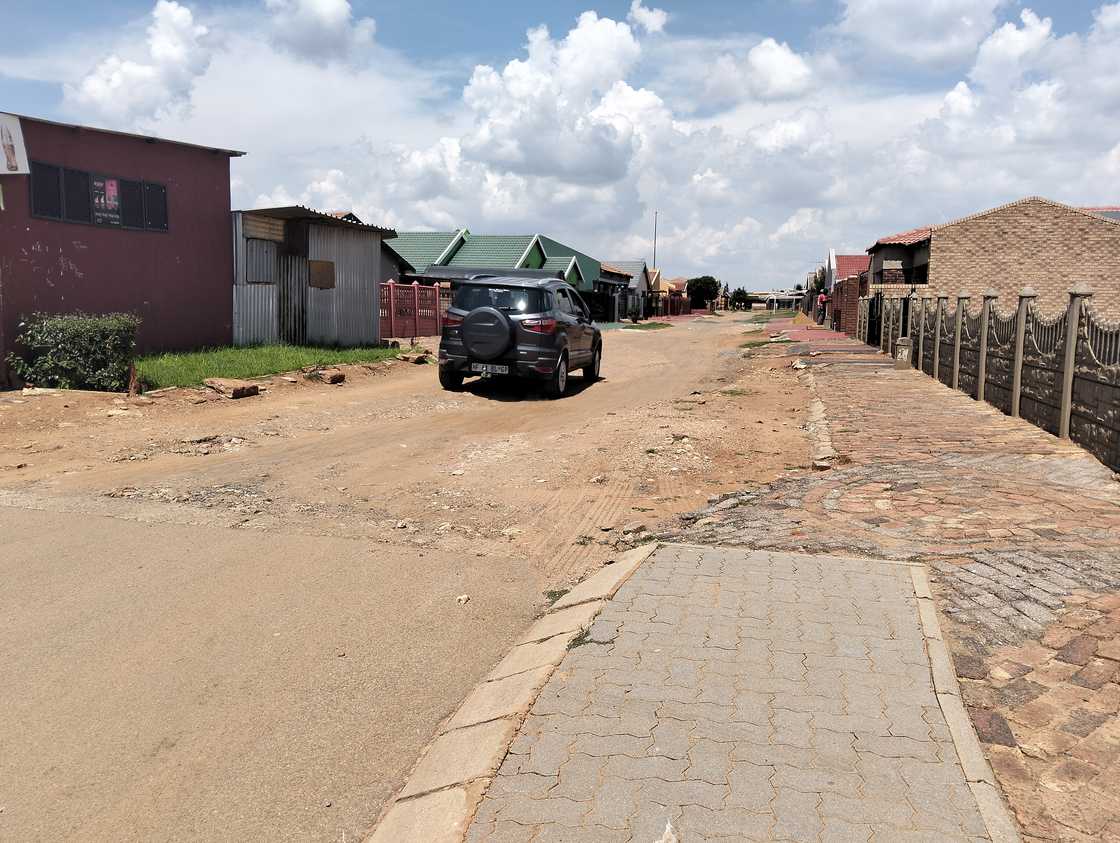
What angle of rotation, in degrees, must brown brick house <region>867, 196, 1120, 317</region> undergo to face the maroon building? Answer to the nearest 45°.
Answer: approximately 45° to its left

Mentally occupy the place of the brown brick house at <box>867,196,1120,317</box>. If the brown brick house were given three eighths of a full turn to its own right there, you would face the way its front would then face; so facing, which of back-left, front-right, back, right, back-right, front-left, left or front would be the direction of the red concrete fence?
back

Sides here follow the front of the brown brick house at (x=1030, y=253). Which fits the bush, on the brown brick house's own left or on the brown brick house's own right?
on the brown brick house's own left

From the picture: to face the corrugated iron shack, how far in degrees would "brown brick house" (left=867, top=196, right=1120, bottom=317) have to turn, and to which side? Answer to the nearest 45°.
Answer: approximately 45° to its left

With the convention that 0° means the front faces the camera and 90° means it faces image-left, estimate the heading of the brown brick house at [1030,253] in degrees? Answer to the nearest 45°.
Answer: approximately 90°

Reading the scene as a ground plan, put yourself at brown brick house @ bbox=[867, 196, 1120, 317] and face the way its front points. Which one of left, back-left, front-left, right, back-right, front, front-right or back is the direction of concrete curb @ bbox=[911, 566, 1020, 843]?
left

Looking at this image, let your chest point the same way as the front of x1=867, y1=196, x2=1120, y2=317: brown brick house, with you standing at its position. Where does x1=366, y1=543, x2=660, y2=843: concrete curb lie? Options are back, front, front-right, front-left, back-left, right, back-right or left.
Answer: left

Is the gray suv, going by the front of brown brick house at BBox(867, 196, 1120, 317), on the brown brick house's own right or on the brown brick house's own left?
on the brown brick house's own left
